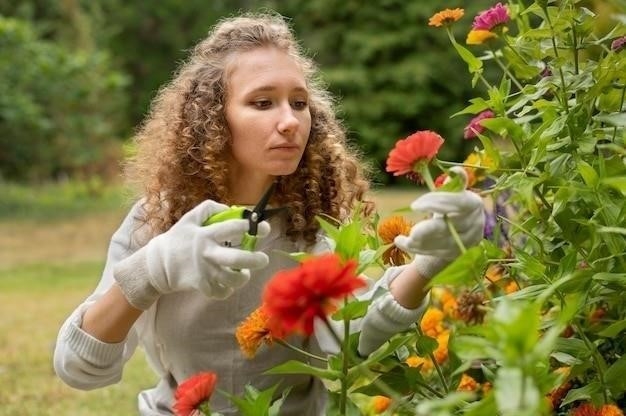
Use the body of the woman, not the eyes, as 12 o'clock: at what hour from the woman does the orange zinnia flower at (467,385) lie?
The orange zinnia flower is roughly at 11 o'clock from the woman.

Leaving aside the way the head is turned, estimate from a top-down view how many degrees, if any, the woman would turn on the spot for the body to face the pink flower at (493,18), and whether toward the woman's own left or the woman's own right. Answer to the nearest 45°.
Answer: approximately 45° to the woman's own left

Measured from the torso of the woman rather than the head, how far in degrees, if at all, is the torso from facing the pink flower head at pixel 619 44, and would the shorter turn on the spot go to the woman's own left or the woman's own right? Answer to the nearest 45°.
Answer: approximately 45° to the woman's own left

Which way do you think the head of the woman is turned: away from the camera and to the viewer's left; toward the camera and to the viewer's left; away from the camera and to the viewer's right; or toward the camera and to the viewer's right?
toward the camera and to the viewer's right

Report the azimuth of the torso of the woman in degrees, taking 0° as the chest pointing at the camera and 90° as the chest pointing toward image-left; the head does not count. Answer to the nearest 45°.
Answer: approximately 315°
